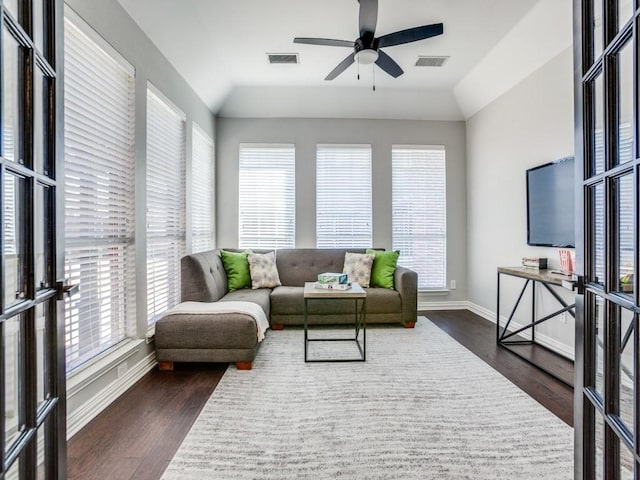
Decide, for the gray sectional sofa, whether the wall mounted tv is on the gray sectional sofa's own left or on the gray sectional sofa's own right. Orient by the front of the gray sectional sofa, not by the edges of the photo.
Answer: on the gray sectional sofa's own left

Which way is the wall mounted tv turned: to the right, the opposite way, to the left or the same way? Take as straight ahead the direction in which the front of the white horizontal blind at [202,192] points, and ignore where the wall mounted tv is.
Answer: the opposite way

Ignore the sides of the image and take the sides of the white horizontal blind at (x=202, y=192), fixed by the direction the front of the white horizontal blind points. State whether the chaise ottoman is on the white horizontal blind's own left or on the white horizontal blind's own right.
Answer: on the white horizontal blind's own right

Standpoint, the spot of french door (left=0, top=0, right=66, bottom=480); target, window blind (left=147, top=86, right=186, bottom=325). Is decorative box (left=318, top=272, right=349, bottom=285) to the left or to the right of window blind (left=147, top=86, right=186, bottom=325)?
right

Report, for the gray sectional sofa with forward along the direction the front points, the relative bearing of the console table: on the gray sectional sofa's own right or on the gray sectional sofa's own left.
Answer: on the gray sectional sofa's own left

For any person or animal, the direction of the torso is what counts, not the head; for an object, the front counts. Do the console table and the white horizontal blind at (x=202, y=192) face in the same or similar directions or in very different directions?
very different directions

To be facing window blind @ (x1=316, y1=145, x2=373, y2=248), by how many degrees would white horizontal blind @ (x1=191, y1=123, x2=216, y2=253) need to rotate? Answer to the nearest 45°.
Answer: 0° — it already faces it

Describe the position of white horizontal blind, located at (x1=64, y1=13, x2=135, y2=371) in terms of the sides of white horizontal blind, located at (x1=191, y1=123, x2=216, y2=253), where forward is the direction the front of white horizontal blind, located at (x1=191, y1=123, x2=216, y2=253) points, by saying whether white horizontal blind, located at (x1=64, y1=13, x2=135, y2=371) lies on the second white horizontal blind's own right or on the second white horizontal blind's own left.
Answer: on the second white horizontal blind's own right

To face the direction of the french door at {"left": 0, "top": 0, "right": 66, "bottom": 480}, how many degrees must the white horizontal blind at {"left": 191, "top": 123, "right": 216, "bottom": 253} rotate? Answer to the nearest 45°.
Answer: approximately 90° to its right

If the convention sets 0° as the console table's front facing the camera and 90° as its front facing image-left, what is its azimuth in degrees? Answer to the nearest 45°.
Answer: approximately 45°

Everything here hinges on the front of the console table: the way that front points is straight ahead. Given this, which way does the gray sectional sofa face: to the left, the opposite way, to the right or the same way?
to the left

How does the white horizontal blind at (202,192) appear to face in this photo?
to the viewer's right
